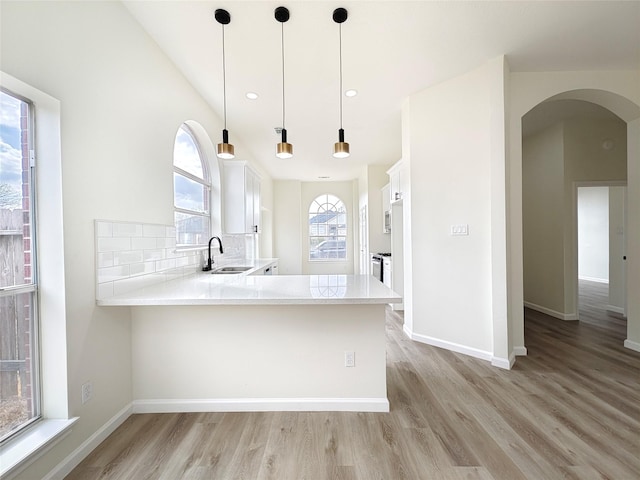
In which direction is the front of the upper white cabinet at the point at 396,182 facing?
to the viewer's left

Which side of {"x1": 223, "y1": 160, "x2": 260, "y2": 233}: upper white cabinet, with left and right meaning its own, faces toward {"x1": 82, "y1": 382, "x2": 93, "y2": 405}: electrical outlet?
right

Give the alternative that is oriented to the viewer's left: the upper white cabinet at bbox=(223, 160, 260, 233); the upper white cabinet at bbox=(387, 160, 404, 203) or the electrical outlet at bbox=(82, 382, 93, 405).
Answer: the upper white cabinet at bbox=(387, 160, 404, 203)

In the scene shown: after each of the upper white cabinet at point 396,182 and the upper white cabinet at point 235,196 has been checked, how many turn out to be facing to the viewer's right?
1

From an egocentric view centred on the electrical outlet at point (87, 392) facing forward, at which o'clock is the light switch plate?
The light switch plate is roughly at 11 o'clock from the electrical outlet.

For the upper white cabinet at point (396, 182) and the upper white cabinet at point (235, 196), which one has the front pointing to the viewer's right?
the upper white cabinet at point (235, 196)

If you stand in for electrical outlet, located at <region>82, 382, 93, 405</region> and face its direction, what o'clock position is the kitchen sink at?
The kitchen sink is roughly at 9 o'clock from the electrical outlet.

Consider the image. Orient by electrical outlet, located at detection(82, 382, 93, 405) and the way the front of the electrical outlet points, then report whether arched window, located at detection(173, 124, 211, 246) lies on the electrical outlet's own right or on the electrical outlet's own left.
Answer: on the electrical outlet's own left

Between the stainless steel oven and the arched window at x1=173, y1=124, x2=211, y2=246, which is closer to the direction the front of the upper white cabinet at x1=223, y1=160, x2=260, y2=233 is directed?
the stainless steel oven

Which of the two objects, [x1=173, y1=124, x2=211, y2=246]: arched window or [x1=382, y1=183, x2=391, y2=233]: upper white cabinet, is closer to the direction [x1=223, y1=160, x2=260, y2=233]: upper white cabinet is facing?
the upper white cabinet

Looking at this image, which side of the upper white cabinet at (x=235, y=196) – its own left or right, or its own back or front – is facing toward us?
right

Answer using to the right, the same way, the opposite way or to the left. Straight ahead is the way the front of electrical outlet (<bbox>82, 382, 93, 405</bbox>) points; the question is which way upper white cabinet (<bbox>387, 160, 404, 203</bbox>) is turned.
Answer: the opposite way

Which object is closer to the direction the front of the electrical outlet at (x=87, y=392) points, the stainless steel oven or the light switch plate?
the light switch plate
